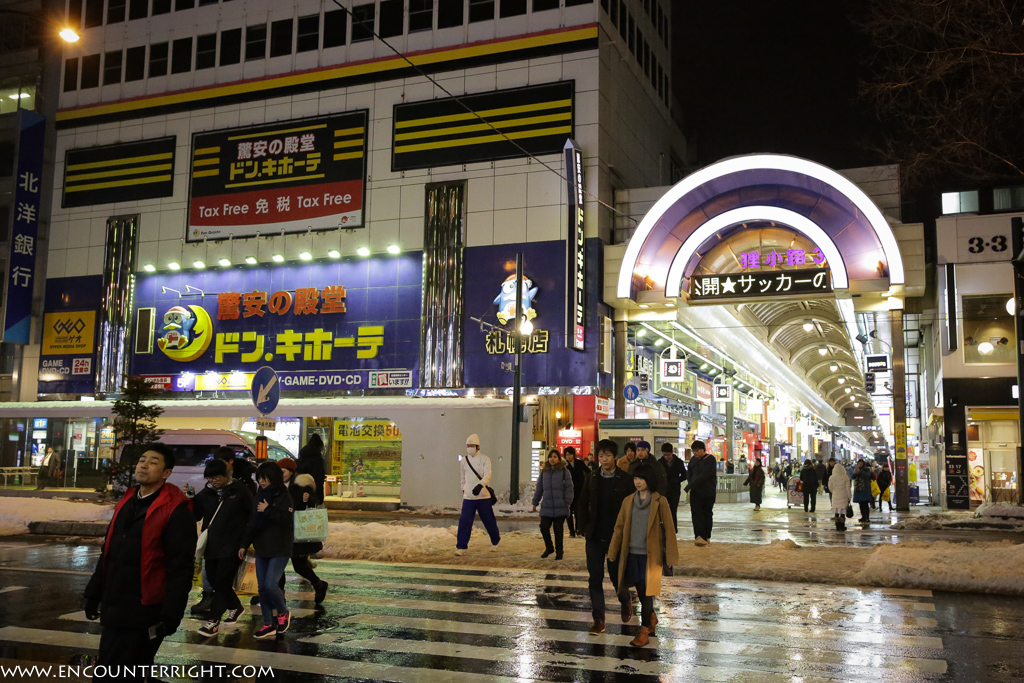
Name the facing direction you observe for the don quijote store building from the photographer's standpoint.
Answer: facing the viewer

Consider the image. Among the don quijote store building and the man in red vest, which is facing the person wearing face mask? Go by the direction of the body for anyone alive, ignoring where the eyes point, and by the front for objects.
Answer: the don quijote store building

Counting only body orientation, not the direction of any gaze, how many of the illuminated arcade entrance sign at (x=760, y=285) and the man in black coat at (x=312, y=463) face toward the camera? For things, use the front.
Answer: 1

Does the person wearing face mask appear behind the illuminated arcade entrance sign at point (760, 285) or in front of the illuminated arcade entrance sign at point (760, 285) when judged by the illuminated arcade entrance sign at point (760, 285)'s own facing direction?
in front

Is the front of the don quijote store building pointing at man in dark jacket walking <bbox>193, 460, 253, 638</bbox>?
yes

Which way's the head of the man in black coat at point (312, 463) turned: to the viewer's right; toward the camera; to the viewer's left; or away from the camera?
away from the camera

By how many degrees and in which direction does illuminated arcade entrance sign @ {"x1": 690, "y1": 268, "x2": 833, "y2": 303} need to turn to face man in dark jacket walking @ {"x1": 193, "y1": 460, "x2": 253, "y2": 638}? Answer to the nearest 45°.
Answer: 0° — it already faces them

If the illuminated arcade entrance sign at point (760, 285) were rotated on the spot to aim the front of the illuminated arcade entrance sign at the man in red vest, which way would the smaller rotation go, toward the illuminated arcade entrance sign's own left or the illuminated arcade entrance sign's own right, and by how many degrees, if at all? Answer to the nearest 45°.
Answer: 0° — it already faces them

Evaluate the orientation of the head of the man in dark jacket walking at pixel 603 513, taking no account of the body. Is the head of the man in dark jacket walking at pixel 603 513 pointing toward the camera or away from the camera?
toward the camera

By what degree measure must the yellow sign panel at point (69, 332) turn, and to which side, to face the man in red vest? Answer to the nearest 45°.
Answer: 0° — it already faces them

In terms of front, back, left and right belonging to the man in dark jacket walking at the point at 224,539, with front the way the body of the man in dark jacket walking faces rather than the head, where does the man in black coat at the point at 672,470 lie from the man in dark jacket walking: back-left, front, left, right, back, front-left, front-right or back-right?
back

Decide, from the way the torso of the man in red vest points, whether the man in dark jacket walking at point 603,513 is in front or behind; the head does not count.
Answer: behind

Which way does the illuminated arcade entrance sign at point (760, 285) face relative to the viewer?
toward the camera
